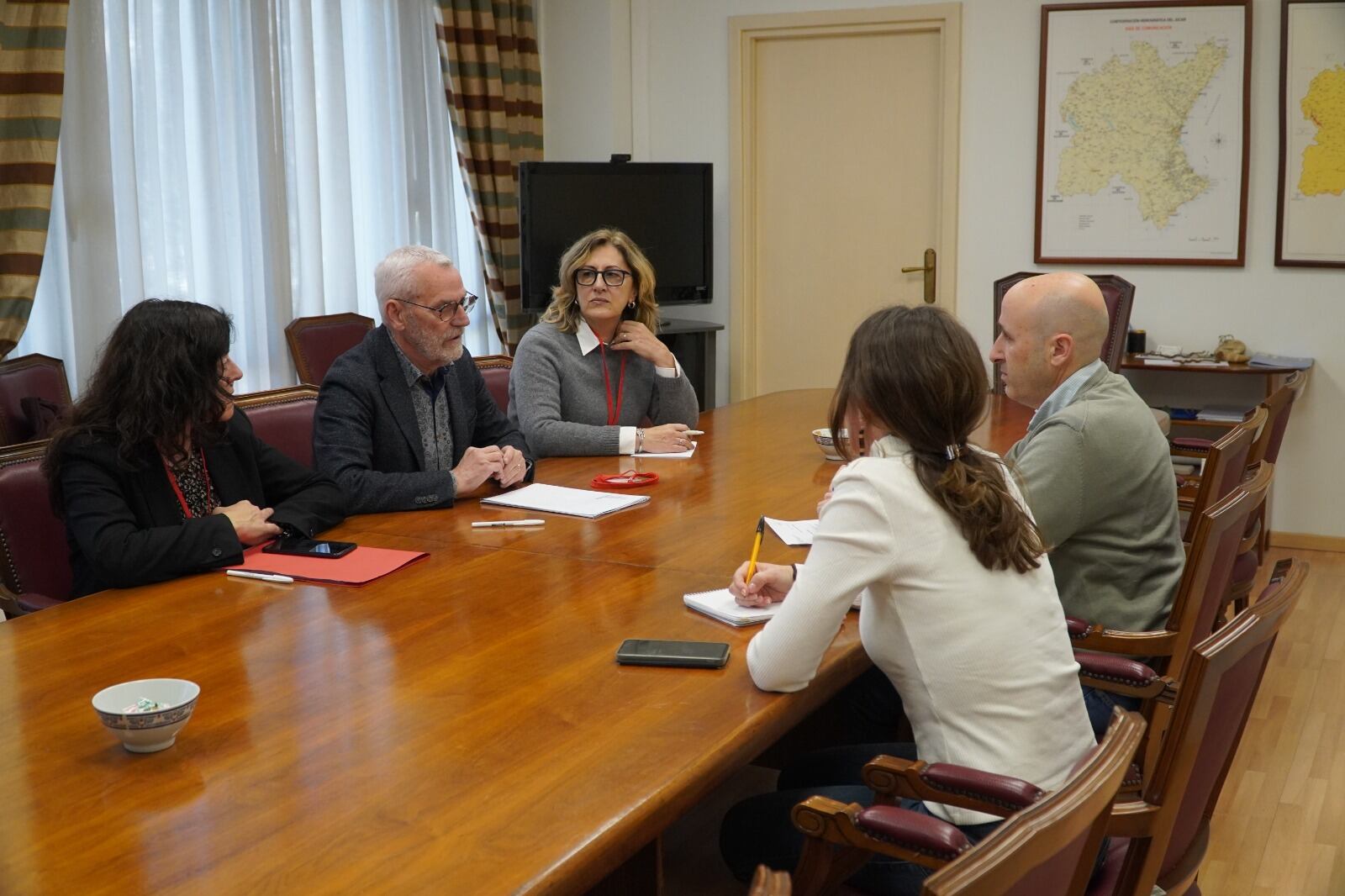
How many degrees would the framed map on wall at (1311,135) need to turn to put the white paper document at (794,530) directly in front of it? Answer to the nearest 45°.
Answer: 0° — it already faces it

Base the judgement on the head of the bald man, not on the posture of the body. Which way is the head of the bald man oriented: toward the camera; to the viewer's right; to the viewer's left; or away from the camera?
to the viewer's left

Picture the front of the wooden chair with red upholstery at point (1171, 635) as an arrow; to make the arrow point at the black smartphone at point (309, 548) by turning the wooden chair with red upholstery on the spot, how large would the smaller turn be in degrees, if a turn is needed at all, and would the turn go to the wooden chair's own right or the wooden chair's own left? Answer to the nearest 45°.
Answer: approximately 45° to the wooden chair's own left

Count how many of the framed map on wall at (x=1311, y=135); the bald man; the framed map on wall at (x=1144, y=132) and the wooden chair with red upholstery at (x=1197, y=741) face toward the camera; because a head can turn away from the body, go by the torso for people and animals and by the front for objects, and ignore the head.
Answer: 2

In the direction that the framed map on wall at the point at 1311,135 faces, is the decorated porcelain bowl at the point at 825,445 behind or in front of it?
in front

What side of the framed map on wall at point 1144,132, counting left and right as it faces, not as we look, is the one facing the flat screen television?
right

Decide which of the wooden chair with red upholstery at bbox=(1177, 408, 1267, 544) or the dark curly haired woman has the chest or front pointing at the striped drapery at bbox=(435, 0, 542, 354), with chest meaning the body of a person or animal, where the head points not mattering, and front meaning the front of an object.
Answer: the wooden chair with red upholstery

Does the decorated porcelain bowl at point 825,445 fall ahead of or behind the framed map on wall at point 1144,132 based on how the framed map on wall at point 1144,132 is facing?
ahead
